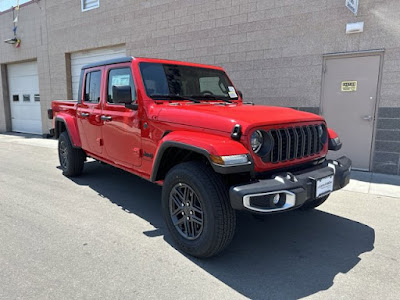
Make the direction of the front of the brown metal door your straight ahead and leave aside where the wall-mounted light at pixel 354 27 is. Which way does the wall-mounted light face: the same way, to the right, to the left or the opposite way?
the same way

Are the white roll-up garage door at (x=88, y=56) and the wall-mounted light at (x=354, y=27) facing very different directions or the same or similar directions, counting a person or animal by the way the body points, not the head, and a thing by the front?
same or similar directions

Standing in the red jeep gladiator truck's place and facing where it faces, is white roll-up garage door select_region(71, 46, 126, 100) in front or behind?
behind

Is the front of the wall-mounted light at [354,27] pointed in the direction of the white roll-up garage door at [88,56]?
no

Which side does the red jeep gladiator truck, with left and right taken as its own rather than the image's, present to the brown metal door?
left

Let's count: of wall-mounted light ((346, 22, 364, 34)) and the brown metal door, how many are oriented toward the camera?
2

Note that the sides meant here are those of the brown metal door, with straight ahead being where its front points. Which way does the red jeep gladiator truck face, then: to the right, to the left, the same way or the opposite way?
to the left

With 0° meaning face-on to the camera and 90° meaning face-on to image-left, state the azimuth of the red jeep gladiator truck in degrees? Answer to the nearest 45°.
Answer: approximately 315°

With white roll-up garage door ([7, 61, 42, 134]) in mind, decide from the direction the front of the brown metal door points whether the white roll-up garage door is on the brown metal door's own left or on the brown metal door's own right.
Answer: on the brown metal door's own right

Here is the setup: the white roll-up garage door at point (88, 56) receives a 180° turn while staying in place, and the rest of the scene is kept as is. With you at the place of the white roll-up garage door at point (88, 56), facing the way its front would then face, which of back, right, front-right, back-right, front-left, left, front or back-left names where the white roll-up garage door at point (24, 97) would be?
left

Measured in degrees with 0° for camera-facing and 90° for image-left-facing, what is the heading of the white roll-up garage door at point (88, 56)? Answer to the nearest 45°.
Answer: approximately 45°

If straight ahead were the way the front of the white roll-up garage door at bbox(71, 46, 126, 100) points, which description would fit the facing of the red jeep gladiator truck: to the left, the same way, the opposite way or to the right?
to the left

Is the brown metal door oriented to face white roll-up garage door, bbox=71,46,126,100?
no

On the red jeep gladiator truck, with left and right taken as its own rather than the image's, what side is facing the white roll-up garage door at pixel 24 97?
back

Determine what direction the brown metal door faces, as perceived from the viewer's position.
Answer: facing the viewer

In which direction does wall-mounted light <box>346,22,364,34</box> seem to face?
toward the camera
